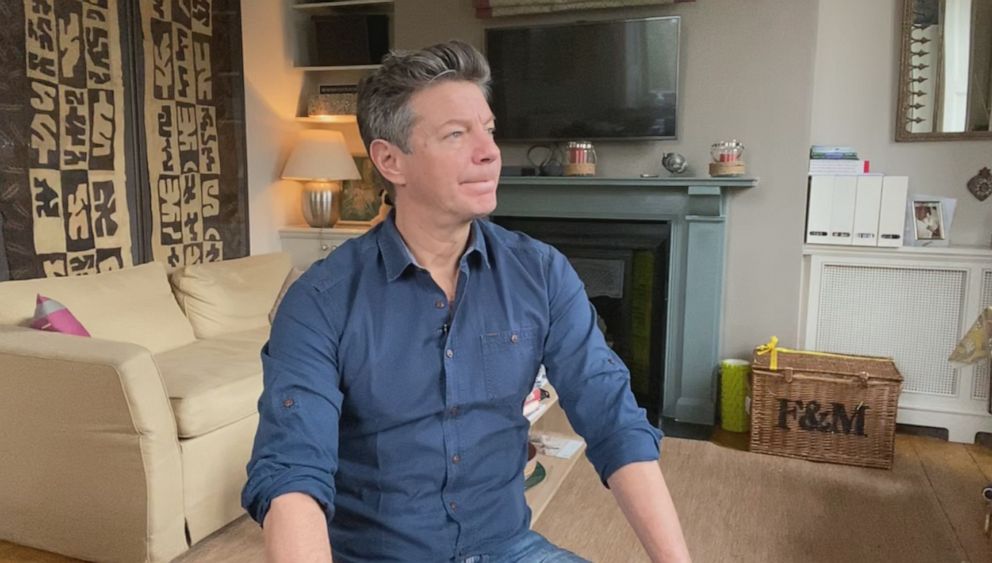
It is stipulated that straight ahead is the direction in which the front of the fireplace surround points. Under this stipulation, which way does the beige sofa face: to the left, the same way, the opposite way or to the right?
to the left

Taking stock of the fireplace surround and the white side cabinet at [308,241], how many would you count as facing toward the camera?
2

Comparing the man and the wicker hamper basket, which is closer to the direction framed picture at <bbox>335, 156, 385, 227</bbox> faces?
the man

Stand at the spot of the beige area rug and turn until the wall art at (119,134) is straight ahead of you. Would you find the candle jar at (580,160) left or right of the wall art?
right

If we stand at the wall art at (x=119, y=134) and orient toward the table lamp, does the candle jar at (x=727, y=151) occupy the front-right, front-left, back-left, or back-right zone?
front-right

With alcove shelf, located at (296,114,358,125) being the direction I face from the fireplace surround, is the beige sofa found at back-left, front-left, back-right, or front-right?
front-left

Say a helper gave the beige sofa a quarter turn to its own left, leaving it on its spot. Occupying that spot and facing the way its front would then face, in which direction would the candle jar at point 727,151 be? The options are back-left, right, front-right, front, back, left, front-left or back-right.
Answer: front-right

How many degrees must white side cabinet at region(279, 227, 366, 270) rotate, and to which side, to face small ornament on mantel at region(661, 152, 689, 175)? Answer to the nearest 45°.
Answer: approximately 45° to its left

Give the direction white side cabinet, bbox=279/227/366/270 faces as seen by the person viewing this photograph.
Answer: facing the viewer

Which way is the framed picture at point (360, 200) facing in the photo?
toward the camera

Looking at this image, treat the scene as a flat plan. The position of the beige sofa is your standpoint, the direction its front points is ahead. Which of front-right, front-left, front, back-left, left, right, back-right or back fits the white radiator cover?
front-left

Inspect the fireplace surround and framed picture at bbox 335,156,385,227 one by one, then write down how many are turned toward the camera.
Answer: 2

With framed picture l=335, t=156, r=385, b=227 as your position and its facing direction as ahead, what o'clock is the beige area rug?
The beige area rug is roughly at 11 o'clock from the framed picture.

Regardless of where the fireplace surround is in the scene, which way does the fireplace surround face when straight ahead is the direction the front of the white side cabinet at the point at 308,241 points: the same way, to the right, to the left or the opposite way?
the same way

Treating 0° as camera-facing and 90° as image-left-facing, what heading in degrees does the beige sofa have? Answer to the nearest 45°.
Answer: approximately 315°

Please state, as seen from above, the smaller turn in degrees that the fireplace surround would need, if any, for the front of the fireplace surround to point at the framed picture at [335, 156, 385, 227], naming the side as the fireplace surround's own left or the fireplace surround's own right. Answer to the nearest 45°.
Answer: approximately 135° to the fireplace surround's own right

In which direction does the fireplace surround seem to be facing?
toward the camera

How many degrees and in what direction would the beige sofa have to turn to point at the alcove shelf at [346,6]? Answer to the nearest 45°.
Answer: approximately 90° to its left
